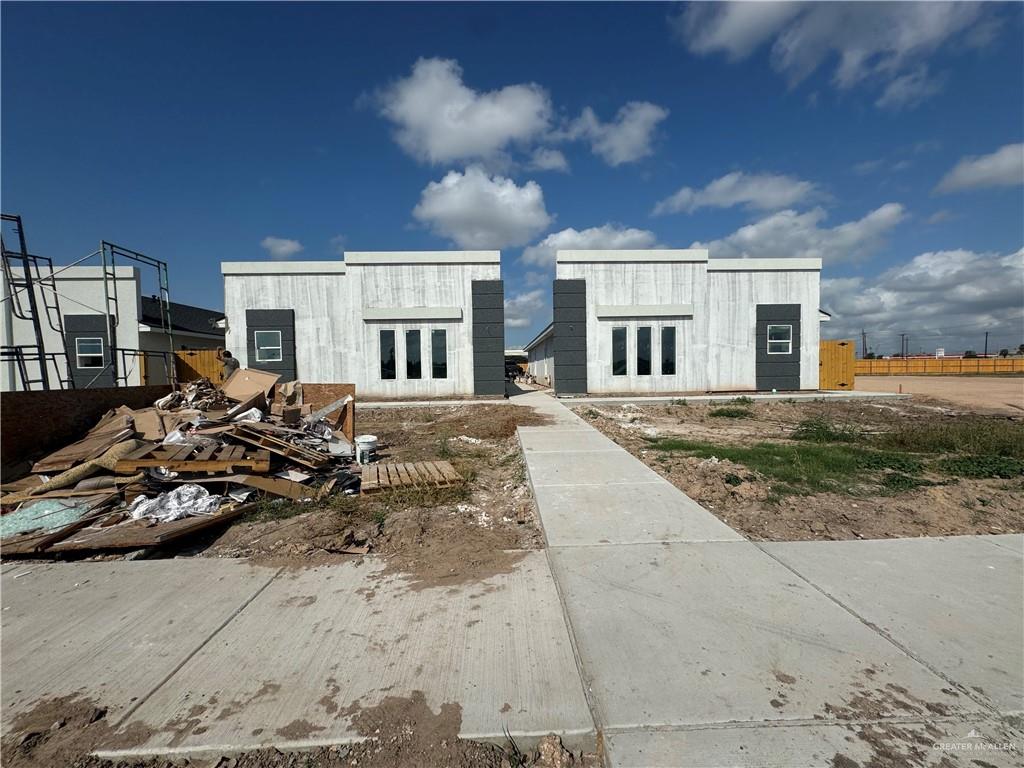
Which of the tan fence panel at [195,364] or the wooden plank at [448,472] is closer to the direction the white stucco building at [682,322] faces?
the wooden plank

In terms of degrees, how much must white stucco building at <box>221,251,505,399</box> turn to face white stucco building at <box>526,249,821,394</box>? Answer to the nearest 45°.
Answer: approximately 90° to its left

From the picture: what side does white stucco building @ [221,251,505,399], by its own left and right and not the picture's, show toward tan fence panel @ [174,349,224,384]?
right

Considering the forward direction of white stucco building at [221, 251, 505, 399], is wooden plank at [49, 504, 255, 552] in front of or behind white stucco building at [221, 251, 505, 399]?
in front

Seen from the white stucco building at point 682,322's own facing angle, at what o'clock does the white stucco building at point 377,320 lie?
the white stucco building at point 377,320 is roughly at 2 o'clock from the white stucco building at point 682,322.

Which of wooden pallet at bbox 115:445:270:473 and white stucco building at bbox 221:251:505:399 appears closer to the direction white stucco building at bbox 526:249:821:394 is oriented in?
the wooden pallet

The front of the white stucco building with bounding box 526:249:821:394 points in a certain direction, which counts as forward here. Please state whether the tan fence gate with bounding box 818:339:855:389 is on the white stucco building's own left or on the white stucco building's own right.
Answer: on the white stucco building's own left

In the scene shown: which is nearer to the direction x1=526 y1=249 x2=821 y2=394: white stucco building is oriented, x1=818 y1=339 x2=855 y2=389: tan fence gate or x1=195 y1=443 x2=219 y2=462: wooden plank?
the wooden plank

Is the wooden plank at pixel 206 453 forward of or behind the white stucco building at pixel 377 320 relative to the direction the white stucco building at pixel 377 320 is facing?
forward

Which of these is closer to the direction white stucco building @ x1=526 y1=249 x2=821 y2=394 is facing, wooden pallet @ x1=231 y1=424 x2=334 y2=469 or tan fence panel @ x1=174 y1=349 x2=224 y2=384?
the wooden pallet

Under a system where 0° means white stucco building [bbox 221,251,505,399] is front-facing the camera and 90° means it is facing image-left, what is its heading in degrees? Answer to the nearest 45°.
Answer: approximately 0°

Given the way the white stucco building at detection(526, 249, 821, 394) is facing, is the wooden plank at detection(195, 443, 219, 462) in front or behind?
in front

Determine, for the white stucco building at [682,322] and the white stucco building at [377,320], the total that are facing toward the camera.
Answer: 2
